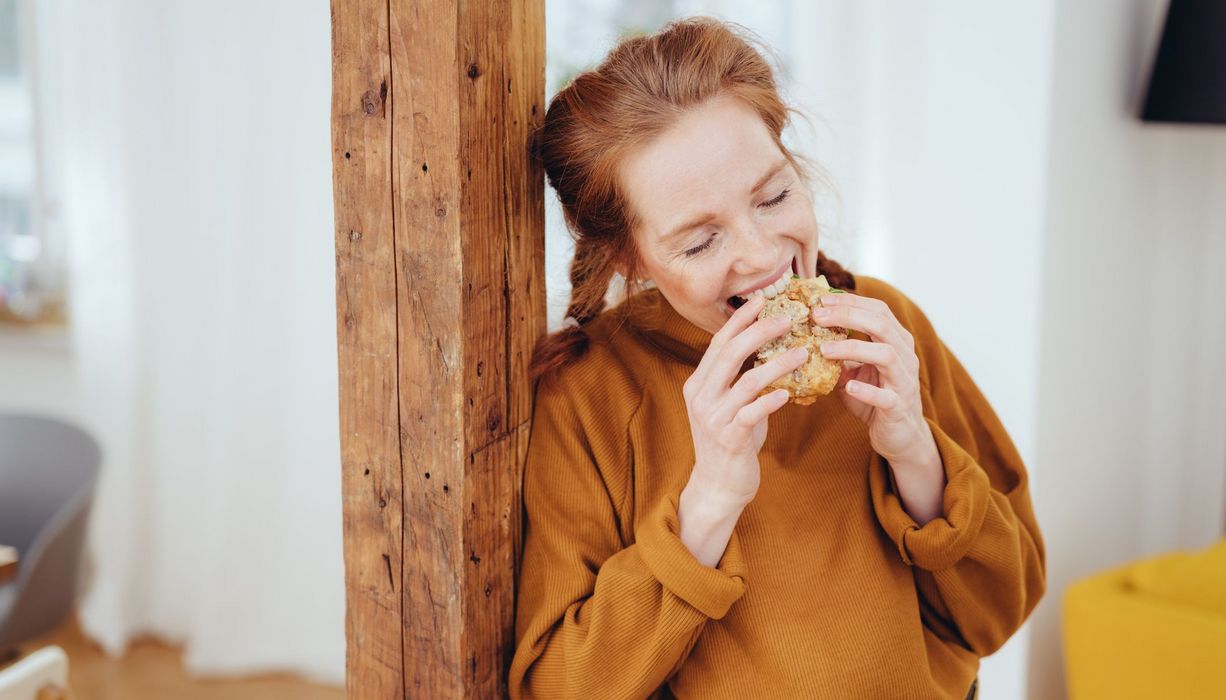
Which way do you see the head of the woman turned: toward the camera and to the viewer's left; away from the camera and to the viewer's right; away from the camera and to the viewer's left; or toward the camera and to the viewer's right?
toward the camera and to the viewer's right

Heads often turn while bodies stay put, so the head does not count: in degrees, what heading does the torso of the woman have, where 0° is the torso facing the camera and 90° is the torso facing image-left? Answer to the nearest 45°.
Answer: approximately 0°

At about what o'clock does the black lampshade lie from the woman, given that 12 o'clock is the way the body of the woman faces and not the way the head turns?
The black lampshade is roughly at 7 o'clock from the woman.
